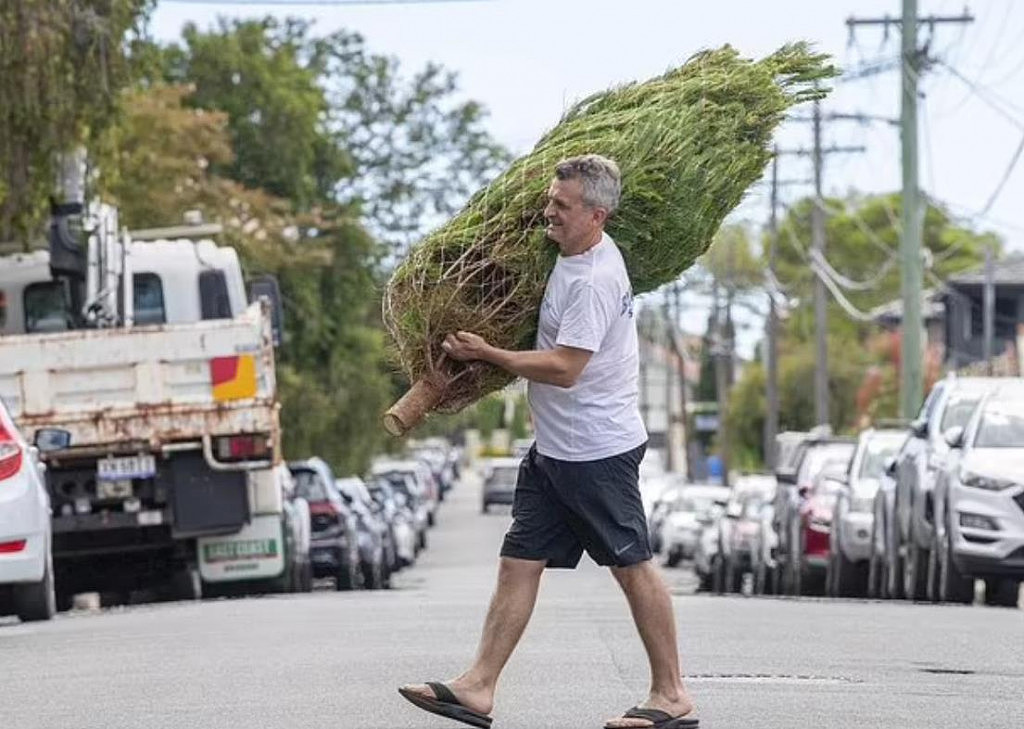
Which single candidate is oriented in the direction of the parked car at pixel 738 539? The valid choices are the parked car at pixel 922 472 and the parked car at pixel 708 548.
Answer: the parked car at pixel 708 548

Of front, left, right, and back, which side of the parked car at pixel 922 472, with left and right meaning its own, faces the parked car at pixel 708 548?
back

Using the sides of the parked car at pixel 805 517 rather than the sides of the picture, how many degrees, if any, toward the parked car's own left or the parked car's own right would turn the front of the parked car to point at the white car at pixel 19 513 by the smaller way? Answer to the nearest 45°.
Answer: approximately 45° to the parked car's own right

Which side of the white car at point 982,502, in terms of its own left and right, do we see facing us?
front

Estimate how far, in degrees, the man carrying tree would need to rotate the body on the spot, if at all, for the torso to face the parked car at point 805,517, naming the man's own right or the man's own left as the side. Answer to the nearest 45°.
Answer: approximately 90° to the man's own right

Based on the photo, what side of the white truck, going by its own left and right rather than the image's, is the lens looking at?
back

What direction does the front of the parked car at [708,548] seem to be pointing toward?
toward the camera

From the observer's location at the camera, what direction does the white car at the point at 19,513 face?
facing away from the viewer

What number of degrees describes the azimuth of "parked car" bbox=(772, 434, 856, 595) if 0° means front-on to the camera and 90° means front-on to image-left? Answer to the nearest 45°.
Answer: approximately 0°

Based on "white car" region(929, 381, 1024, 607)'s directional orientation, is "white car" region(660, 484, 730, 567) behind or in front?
behind

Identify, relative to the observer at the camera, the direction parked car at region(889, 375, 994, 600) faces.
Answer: facing the viewer

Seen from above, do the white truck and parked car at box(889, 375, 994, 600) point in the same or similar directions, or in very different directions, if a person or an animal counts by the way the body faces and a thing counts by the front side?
very different directions

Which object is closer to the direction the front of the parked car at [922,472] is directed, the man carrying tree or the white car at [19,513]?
the man carrying tree

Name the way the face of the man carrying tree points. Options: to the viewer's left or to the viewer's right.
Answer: to the viewer's left

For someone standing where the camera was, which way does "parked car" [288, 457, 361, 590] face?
facing away from the viewer

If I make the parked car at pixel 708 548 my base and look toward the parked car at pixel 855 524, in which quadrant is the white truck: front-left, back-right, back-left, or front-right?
front-right

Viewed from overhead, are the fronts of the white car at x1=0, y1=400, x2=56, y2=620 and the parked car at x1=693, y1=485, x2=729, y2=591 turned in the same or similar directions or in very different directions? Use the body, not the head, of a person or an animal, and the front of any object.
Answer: very different directions

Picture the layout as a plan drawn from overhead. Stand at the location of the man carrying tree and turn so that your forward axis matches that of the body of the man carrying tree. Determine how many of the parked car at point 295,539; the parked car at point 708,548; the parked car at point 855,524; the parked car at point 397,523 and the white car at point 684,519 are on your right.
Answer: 5
